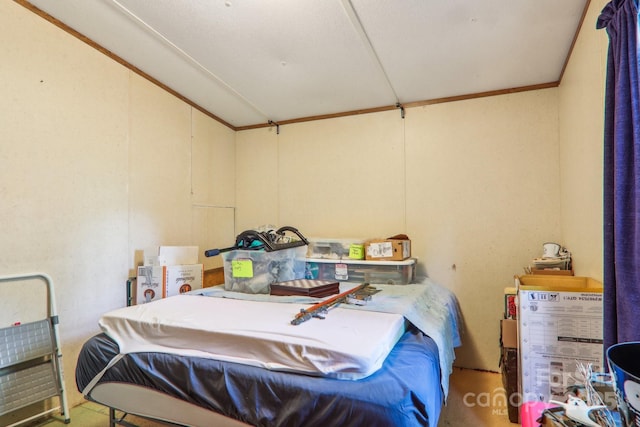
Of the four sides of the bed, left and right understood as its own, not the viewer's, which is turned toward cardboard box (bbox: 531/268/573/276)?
left

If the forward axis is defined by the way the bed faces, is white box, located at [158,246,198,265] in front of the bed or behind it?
behind

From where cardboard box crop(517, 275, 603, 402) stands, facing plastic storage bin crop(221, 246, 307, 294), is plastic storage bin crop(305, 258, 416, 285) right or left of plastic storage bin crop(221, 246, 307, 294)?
right

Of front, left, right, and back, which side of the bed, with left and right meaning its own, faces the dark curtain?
left

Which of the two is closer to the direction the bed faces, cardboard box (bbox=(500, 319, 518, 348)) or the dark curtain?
the dark curtain

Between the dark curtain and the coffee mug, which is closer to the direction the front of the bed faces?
the dark curtain

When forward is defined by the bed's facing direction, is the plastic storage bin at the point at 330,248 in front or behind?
behind

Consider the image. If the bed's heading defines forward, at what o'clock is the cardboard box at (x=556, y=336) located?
The cardboard box is roughly at 9 o'clock from the bed.

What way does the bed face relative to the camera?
toward the camera
